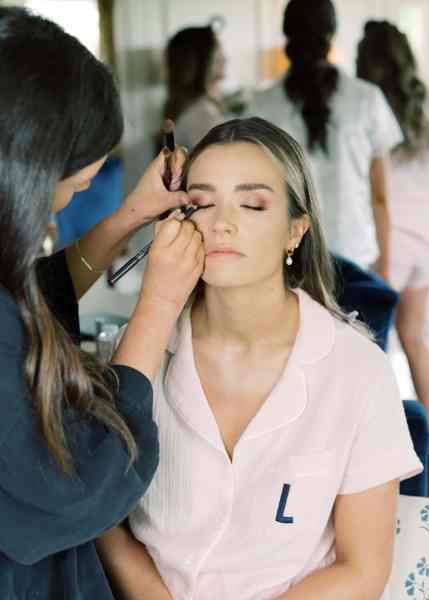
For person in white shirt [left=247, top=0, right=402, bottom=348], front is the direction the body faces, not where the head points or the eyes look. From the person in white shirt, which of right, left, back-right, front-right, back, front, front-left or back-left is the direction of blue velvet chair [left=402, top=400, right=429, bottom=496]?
back

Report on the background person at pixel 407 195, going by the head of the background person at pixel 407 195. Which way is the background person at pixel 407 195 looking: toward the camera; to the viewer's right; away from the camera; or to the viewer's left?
away from the camera

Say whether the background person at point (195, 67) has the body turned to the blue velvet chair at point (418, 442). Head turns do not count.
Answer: no

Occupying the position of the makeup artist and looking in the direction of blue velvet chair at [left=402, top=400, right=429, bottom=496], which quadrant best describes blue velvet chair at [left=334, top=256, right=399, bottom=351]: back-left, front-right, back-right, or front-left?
front-left

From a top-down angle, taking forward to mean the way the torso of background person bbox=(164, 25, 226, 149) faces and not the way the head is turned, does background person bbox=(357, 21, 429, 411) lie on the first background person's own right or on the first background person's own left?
on the first background person's own right

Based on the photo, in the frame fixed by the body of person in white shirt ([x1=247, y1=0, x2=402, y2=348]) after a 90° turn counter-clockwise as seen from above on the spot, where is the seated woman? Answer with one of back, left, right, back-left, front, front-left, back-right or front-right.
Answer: left

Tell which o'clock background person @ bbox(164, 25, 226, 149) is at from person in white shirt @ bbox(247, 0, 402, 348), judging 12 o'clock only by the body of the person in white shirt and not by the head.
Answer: The background person is roughly at 11 o'clock from the person in white shirt.

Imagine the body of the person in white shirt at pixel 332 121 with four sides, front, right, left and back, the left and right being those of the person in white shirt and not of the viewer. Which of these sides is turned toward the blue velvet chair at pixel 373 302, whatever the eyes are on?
back

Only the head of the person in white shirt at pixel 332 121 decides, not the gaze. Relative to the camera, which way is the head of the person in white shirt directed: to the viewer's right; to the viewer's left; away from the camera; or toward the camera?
away from the camera

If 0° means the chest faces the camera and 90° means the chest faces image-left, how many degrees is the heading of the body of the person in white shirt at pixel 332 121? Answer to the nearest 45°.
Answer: approximately 180°
